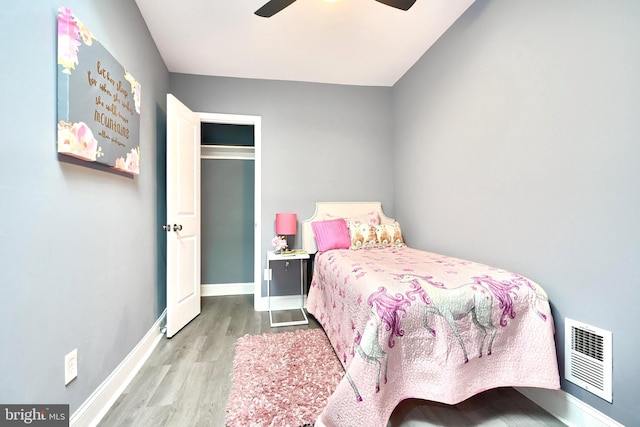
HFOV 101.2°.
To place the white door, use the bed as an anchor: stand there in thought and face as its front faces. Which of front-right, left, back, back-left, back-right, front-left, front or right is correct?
back-right

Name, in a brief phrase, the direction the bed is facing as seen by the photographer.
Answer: facing the viewer and to the right of the viewer

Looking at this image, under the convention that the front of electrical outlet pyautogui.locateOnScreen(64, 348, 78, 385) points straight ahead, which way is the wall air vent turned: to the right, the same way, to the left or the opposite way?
the opposite way

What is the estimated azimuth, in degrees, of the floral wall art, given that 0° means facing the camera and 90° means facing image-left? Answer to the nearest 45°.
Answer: approximately 315°

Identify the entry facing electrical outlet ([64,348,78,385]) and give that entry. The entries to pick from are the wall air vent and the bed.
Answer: the wall air vent

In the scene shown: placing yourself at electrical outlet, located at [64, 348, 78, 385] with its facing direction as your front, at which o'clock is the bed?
The bed is roughly at 12 o'clock from the electrical outlet.

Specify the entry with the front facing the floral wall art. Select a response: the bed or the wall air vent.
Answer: the wall air vent

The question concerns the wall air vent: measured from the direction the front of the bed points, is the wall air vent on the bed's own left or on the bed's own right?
on the bed's own left

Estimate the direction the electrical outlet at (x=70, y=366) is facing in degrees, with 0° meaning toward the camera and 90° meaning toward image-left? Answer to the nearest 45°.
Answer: approximately 315°

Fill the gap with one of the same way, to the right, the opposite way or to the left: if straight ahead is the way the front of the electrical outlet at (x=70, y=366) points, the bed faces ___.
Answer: to the right

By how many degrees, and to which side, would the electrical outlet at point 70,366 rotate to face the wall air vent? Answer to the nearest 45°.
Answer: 0° — it already faces it

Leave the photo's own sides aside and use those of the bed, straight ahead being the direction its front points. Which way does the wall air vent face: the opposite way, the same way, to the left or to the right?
to the right

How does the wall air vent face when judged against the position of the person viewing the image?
facing the viewer and to the left of the viewer
